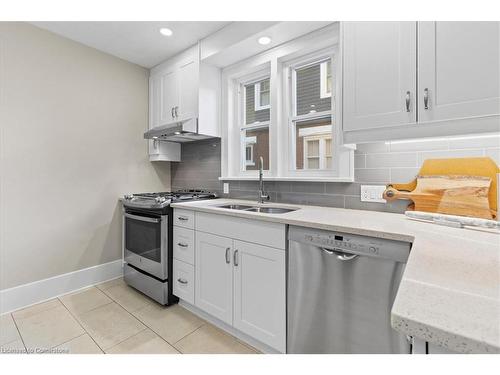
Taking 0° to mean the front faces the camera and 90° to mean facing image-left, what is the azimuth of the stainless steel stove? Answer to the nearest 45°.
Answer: approximately 45°

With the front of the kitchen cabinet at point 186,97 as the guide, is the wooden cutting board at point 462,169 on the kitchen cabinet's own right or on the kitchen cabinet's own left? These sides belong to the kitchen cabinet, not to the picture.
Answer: on the kitchen cabinet's own left

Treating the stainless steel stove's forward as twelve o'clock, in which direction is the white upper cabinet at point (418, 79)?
The white upper cabinet is roughly at 9 o'clock from the stainless steel stove.

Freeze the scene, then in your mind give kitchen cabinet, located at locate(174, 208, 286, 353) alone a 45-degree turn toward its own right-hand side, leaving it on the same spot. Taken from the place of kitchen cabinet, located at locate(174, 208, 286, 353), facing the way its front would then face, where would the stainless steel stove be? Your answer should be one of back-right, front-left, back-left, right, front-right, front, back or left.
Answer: front-right

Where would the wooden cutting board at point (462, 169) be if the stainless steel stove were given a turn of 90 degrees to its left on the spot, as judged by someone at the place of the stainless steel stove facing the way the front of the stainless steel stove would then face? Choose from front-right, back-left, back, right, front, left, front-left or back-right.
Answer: front

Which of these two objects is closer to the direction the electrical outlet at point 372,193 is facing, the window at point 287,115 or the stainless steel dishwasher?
the stainless steel dishwasher

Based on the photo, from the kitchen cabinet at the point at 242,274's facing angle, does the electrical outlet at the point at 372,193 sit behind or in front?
behind

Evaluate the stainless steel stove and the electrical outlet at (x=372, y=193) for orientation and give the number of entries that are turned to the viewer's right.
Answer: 0

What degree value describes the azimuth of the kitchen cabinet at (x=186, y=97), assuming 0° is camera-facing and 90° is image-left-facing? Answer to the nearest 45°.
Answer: approximately 45°

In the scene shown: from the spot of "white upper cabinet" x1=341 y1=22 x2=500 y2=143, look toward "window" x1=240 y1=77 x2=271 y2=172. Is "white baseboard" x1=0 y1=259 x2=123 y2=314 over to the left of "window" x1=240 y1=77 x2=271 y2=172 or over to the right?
left
